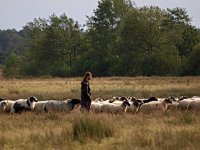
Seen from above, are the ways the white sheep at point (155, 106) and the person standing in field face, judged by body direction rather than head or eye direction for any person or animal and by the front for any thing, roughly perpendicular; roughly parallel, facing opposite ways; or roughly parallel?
roughly parallel

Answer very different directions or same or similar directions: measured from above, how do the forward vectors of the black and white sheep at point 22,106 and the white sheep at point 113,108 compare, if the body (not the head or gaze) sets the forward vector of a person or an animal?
same or similar directions
